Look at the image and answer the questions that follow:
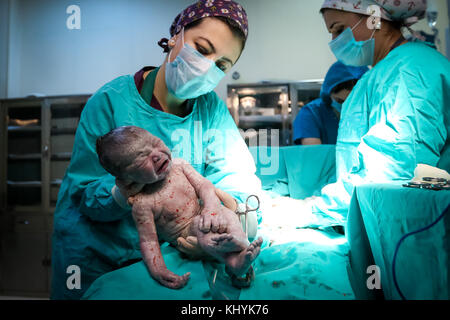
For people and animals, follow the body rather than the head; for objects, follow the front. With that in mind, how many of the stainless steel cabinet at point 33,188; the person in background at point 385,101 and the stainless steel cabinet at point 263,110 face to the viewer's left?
1

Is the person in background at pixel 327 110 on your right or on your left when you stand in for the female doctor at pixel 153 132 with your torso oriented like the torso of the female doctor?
on your left

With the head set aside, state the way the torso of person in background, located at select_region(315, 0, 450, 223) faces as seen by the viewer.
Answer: to the viewer's left

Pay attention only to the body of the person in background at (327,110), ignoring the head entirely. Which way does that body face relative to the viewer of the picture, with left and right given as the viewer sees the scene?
facing the viewer and to the right of the viewer

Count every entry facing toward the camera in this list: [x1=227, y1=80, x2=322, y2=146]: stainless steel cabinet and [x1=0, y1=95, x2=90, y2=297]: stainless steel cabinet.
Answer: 2

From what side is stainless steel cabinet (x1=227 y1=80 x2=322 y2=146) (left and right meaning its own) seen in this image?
front

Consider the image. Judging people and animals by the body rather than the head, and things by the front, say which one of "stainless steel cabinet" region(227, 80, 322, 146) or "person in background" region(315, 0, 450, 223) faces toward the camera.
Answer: the stainless steel cabinet

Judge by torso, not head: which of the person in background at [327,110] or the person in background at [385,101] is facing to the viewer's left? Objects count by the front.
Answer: the person in background at [385,101]

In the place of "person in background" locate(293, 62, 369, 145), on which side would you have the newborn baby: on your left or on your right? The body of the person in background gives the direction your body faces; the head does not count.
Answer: on your right

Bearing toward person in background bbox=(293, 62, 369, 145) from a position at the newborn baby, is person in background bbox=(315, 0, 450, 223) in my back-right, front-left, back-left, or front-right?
front-right

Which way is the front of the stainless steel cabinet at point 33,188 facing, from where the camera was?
facing the viewer

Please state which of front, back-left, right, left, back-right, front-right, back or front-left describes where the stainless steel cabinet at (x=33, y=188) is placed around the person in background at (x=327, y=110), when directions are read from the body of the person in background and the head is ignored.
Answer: right

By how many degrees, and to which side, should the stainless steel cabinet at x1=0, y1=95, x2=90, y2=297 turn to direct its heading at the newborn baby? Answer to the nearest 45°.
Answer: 0° — it already faces them
